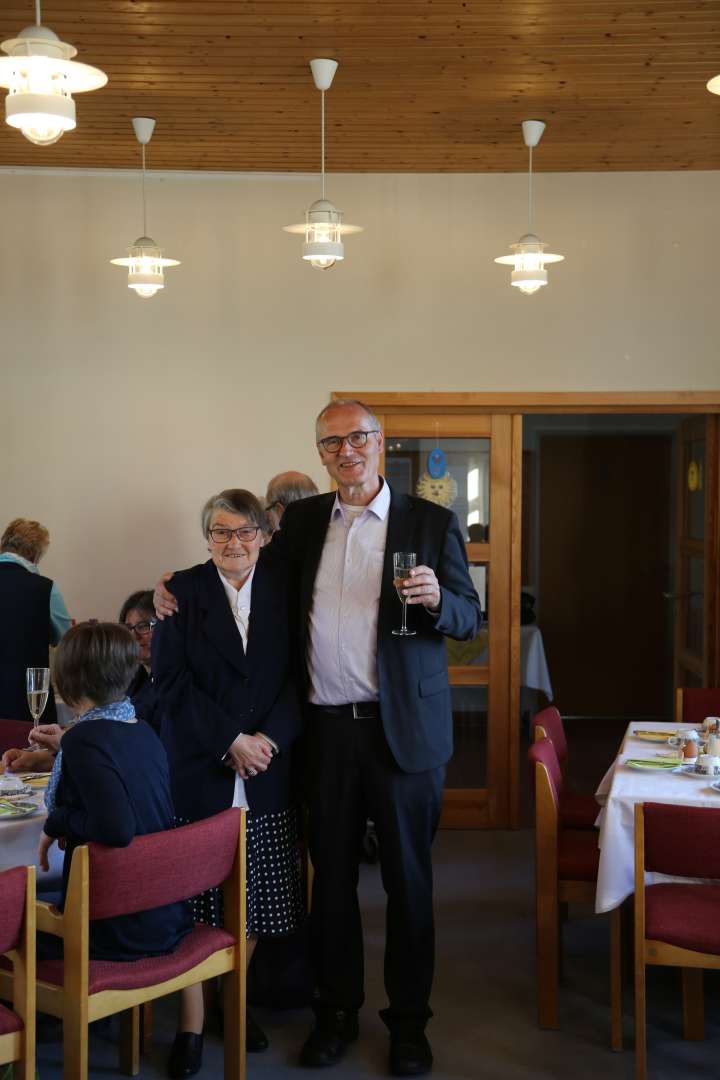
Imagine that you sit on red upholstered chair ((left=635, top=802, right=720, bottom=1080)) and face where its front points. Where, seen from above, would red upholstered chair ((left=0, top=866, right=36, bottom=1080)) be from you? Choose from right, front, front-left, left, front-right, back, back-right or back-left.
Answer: back-left

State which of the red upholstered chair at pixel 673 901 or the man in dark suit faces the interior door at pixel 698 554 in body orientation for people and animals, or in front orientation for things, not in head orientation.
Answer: the red upholstered chair

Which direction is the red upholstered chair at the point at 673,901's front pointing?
away from the camera

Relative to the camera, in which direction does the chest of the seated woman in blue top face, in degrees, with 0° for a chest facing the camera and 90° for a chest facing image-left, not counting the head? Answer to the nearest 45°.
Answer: approximately 135°

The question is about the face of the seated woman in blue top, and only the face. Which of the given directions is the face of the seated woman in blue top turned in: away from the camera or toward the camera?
away from the camera

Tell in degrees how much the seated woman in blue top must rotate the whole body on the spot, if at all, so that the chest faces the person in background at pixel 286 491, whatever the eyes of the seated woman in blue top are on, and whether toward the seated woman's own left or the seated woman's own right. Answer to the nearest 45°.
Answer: approximately 45° to the seated woman's own right

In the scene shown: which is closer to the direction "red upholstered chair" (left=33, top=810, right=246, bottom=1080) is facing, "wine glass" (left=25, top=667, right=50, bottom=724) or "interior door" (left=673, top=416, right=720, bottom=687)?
the wine glass

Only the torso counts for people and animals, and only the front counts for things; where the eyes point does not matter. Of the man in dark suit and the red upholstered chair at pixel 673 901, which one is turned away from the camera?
the red upholstered chair

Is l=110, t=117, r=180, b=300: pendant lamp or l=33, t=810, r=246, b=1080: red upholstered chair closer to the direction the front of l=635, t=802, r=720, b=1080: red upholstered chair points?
the pendant lamp

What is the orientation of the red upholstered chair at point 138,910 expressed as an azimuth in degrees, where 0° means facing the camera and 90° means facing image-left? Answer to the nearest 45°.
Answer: approximately 135°

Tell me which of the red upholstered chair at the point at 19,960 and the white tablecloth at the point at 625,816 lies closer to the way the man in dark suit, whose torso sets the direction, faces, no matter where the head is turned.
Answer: the red upholstered chair
